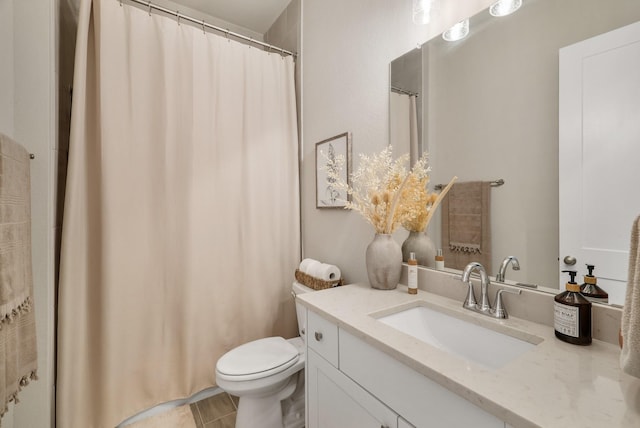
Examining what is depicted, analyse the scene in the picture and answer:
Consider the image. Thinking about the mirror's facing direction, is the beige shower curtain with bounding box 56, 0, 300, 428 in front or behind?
in front

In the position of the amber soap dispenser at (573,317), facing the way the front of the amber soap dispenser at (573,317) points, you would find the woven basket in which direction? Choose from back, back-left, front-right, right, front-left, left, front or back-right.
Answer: front-right

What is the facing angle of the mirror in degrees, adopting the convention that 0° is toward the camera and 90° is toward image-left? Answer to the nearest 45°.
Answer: approximately 45°

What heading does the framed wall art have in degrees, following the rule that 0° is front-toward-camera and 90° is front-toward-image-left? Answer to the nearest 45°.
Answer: approximately 45°

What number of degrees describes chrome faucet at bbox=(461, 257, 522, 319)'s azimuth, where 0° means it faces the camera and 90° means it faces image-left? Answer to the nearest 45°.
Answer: approximately 45°

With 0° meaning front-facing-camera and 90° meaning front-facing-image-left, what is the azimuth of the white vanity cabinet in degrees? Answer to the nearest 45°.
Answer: approximately 45°

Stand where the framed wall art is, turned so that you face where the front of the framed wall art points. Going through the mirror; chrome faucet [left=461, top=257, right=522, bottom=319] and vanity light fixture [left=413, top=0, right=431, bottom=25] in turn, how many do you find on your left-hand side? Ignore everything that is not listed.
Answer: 3

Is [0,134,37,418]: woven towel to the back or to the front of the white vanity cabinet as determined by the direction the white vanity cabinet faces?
to the front
